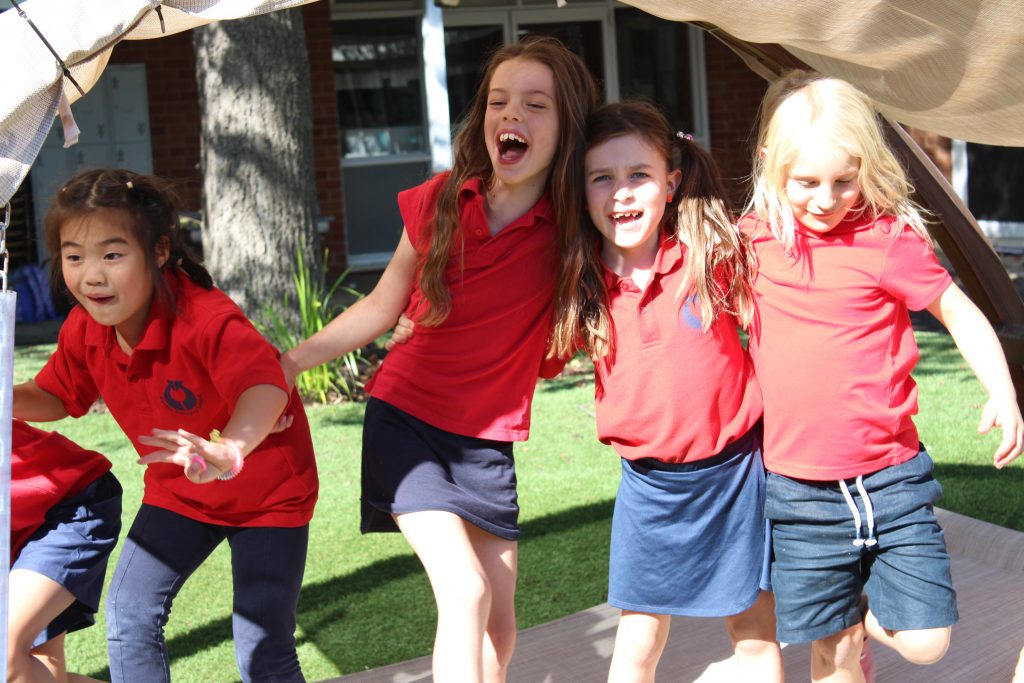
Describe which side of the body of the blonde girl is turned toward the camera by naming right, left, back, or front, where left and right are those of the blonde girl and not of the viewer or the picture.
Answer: front

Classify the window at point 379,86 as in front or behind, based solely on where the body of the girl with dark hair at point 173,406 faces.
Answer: behind

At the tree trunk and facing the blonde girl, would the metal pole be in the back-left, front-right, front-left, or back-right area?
front-right

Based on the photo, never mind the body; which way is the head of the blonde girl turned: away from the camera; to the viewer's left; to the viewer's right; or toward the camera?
toward the camera

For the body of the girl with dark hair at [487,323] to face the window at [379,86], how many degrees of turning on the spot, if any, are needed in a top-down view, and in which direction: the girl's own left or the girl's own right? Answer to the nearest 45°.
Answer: approximately 180°

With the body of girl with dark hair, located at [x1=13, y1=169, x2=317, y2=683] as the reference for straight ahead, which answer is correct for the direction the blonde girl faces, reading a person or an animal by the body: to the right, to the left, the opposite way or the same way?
the same way

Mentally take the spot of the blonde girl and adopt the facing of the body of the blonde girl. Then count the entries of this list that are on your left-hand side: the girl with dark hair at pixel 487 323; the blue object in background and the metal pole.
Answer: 0

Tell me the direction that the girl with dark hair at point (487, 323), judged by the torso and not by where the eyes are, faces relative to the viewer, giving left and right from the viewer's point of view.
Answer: facing the viewer

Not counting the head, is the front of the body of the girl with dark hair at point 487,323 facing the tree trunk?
no

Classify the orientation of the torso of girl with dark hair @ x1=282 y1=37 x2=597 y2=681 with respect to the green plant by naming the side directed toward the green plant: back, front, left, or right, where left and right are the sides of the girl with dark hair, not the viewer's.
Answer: back

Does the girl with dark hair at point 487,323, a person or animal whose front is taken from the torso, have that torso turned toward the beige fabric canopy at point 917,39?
no

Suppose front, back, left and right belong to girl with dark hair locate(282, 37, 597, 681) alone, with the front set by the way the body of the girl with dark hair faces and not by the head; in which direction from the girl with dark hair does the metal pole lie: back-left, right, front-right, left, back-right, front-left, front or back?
front-right

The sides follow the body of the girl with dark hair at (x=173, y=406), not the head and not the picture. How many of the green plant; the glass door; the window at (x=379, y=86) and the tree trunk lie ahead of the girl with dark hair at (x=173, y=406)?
0

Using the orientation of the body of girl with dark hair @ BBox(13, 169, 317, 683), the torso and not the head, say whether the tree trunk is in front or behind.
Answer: behind

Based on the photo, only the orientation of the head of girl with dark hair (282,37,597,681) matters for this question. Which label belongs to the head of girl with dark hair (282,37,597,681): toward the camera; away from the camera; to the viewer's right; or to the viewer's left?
toward the camera

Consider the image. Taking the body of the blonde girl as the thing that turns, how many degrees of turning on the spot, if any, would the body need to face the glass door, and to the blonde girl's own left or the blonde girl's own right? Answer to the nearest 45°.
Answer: approximately 180°

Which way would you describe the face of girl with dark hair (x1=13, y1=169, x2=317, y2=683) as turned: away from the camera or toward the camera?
toward the camera
